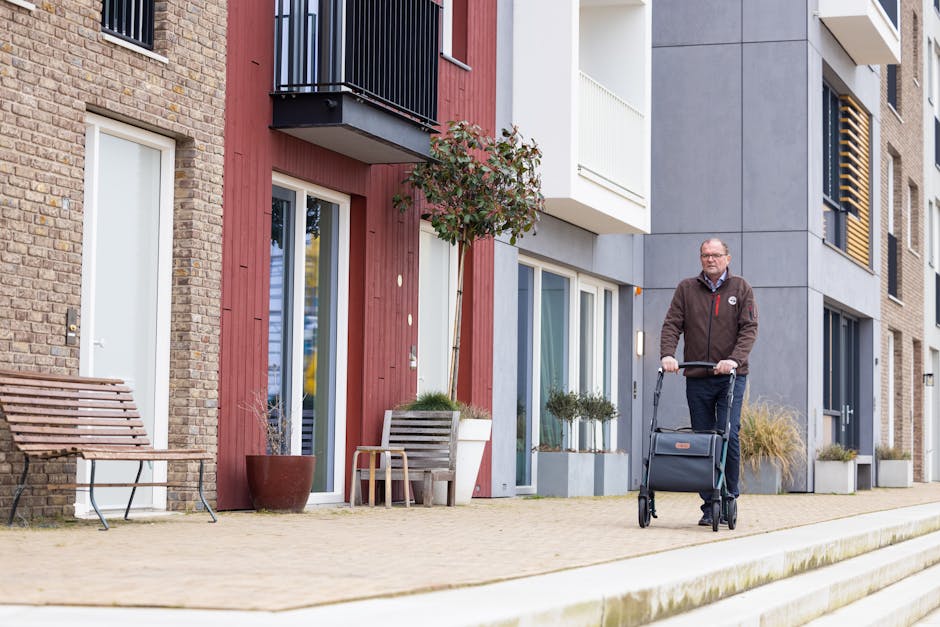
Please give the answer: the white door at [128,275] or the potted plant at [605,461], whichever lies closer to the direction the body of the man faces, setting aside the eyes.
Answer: the white door

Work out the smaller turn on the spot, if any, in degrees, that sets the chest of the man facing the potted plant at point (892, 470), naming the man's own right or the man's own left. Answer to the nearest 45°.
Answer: approximately 180°

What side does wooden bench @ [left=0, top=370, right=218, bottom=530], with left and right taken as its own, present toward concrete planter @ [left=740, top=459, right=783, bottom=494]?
left

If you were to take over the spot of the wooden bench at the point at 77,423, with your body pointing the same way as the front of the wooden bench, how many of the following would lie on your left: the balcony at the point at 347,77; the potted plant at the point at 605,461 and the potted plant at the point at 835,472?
3

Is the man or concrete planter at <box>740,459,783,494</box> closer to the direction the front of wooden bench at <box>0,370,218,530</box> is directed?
the man
